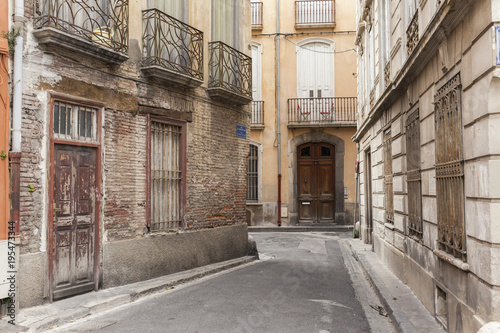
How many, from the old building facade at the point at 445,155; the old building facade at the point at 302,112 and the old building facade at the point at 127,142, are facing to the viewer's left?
1

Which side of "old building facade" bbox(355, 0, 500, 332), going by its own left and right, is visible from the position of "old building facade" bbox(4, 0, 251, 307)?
front

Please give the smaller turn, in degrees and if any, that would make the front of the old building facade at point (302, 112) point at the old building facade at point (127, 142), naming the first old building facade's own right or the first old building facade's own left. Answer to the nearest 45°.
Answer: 0° — it already faces it

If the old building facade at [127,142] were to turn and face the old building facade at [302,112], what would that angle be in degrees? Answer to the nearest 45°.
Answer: approximately 90° to its left

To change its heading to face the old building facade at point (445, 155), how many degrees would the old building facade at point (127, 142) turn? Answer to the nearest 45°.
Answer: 0° — it already faces it

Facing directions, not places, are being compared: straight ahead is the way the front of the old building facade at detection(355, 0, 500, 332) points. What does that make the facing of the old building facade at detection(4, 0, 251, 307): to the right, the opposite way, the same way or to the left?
the opposite way

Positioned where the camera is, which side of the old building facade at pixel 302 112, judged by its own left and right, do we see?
front

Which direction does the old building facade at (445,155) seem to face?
to the viewer's left

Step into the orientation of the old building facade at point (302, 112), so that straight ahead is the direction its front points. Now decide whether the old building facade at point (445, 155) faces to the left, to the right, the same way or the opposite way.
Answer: to the right

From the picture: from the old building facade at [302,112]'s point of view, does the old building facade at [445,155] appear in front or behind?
in front

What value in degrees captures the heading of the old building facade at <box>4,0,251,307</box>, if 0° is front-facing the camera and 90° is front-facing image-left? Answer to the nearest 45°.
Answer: approximately 315°
